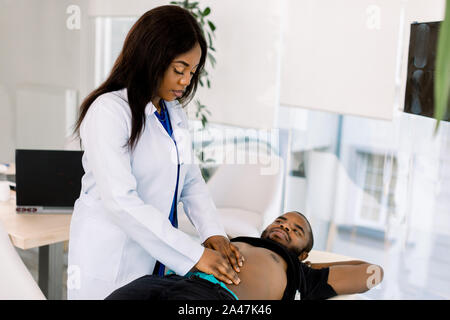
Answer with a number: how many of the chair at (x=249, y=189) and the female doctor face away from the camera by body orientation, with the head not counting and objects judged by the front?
0

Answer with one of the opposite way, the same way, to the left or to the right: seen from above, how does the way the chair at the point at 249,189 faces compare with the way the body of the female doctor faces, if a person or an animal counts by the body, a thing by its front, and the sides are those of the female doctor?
to the right

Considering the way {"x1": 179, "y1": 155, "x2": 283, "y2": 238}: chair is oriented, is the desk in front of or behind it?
in front

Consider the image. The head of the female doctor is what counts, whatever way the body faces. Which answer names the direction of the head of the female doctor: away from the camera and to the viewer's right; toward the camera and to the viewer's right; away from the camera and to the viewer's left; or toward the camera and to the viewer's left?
toward the camera and to the viewer's right

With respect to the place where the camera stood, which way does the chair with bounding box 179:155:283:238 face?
facing the viewer and to the left of the viewer

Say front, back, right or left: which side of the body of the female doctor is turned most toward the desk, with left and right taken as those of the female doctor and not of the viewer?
back

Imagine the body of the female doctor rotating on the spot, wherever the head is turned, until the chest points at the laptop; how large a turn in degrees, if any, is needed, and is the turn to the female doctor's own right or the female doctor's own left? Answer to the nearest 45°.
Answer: approximately 180°

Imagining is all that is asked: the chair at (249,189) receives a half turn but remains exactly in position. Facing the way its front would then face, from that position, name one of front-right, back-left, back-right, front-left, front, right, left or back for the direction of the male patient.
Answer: back-right
